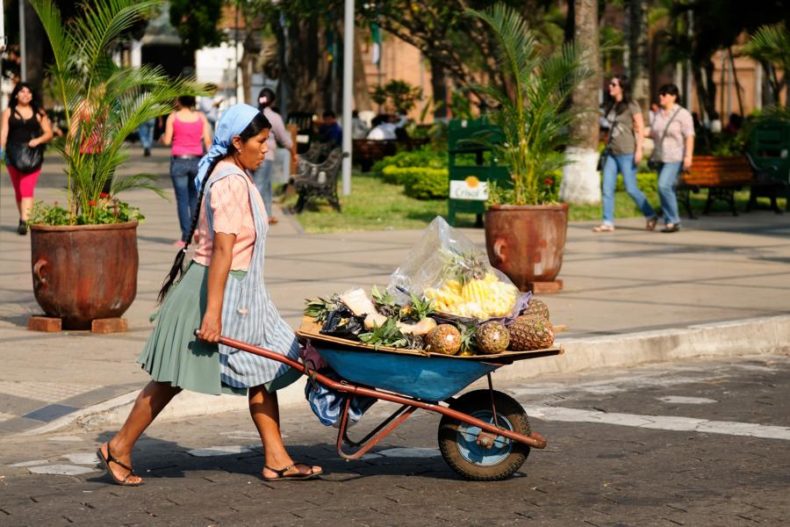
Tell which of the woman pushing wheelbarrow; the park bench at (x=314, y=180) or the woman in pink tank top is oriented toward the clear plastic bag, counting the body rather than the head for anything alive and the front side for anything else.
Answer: the woman pushing wheelbarrow

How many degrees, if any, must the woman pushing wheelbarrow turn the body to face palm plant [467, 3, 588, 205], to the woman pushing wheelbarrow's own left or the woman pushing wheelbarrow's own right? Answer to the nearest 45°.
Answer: approximately 45° to the woman pushing wheelbarrow's own left

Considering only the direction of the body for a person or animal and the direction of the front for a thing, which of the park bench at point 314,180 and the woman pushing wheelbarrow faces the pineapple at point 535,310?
the woman pushing wheelbarrow

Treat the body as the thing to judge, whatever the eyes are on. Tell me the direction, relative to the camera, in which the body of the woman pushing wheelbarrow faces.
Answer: to the viewer's right

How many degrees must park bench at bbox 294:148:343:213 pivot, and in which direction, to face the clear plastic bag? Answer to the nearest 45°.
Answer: approximately 90° to its left

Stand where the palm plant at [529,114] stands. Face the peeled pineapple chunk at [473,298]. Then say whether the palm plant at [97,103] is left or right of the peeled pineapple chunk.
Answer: right

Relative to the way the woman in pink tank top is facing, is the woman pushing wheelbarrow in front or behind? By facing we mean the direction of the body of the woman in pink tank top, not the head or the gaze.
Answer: behind

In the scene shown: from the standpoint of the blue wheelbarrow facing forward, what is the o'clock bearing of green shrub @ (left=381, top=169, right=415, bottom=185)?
The green shrub is roughly at 9 o'clock from the blue wheelbarrow.

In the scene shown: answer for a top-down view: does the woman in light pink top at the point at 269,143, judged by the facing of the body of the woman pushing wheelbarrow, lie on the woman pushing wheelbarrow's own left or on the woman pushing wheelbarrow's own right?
on the woman pushing wheelbarrow's own left

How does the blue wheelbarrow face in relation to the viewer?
to the viewer's right

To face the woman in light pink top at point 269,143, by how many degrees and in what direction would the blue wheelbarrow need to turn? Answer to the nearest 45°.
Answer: approximately 90° to its left

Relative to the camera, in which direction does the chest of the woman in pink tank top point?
away from the camera

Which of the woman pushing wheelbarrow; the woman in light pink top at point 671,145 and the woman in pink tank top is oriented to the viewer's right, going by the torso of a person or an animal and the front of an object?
the woman pushing wheelbarrow
